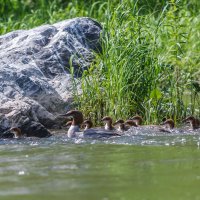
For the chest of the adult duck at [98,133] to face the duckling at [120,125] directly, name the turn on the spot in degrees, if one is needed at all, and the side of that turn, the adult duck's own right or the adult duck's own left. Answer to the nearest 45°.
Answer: approximately 135° to the adult duck's own right

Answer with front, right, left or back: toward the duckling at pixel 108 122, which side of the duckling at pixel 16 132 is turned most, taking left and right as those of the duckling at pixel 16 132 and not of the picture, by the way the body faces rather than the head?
back

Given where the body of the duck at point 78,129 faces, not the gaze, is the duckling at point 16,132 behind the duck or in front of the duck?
in front

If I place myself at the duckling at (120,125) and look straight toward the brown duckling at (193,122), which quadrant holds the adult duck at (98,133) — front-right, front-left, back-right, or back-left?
back-right

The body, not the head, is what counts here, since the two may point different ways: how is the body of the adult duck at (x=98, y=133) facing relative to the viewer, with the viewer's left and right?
facing to the left of the viewer

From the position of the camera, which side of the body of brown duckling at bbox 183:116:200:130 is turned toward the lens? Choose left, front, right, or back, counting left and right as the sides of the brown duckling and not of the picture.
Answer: left

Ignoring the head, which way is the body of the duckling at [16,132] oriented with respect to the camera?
to the viewer's left

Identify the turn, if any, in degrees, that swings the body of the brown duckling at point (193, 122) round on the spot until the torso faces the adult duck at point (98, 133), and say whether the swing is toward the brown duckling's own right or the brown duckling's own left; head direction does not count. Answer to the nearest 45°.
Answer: approximately 45° to the brown duckling's own left

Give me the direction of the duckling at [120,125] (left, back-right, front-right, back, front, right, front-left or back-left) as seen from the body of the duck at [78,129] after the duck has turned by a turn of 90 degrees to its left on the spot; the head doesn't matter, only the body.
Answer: left

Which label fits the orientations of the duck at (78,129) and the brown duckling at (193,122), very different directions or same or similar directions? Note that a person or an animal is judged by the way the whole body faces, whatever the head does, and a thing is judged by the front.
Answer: same or similar directions

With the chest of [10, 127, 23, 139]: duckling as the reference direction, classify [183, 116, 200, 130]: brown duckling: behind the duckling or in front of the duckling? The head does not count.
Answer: behind

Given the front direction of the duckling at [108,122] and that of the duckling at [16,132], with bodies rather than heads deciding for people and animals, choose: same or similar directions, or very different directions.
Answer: same or similar directions

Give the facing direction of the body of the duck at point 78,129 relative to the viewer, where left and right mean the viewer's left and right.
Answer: facing to the left of the viewer
